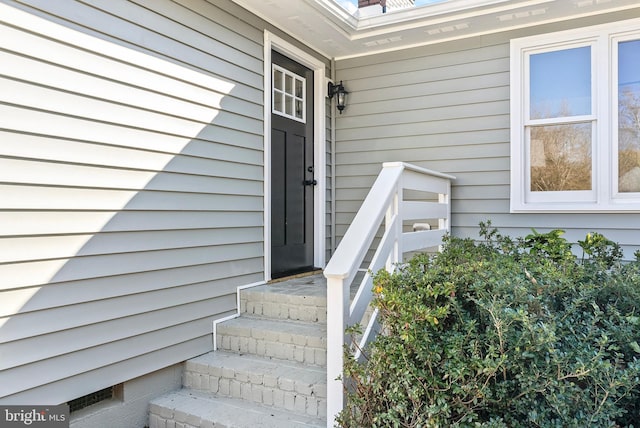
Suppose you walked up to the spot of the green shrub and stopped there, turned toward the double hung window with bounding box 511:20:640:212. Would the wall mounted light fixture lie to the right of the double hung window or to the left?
left

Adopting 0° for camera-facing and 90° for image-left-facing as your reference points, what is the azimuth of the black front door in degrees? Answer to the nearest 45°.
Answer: approximately 315°

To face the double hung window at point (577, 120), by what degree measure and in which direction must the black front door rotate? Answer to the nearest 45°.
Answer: approximately 45° to its left
